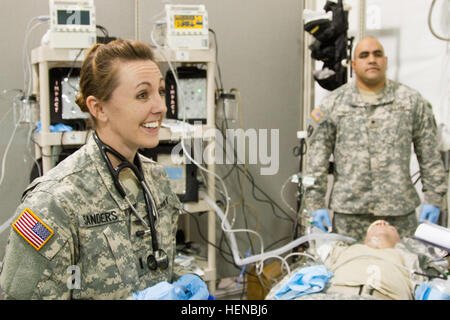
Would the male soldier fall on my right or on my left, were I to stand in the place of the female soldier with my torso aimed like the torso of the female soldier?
on my left

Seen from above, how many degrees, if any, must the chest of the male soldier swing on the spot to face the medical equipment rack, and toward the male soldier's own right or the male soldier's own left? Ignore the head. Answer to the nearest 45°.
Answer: approximately 45° to the male soldier's own right

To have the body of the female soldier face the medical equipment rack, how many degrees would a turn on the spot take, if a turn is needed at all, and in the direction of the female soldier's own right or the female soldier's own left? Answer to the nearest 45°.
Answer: approximately 135° to the female soldier's own left

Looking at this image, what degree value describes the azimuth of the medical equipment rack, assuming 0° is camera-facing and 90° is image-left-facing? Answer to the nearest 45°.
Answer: approximately 0°

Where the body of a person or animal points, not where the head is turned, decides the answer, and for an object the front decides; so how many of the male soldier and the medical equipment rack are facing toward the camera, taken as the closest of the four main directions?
2

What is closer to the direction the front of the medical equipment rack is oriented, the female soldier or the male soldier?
the female soldier

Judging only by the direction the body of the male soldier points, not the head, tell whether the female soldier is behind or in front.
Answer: in front

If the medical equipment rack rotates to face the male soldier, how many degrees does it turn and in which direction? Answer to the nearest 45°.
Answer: approximately 90° to its left

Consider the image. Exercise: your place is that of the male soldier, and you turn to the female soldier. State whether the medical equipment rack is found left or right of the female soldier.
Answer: right

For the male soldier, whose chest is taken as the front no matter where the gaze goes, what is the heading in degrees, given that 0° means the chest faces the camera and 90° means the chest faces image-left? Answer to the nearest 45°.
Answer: approximately 0°
